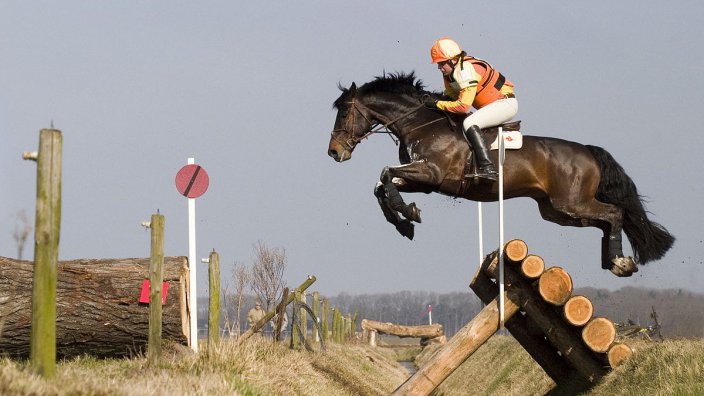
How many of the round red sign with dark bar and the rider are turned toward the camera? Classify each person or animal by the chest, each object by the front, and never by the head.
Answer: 1

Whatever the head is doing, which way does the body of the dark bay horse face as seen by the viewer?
to the viewer's left

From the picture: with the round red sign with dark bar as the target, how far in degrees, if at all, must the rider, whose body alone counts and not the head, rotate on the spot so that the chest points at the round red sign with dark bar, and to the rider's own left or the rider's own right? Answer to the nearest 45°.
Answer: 0° — they already face it

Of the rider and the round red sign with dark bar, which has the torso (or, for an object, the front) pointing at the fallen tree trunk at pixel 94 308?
the rider

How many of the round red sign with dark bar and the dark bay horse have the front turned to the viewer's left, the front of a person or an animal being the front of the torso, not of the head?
1

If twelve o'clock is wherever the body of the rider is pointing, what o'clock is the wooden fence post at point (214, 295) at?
The wooden fence post is roughly at 12 o'clock from the rider.

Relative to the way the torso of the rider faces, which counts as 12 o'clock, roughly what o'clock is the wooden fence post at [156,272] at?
The wooden fence post is roughly at 11 o'clock from the rider.

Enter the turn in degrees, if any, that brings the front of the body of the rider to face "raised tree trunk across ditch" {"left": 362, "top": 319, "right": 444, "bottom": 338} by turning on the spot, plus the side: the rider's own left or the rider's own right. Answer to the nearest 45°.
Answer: approximately 90° to the rider's own right

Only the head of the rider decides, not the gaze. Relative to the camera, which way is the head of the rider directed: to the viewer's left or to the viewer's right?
to the viewer's left

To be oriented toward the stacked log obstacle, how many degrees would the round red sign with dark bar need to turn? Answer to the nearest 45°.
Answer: approximately 90° to its left

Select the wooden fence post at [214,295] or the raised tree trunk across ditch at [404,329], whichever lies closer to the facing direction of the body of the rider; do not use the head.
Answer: the wooden fence post

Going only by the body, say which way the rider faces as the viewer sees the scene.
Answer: to the viewer's left

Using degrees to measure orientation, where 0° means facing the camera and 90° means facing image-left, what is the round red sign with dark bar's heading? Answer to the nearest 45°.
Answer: approximately 0°
